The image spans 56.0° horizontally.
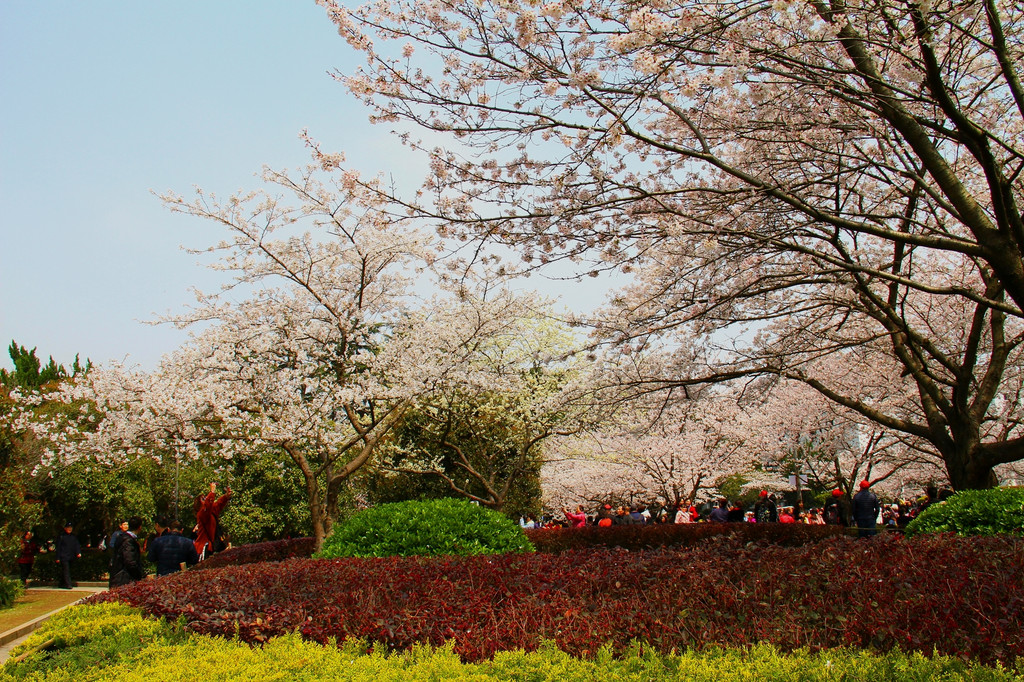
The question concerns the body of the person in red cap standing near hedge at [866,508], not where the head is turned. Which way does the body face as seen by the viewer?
away from the camera

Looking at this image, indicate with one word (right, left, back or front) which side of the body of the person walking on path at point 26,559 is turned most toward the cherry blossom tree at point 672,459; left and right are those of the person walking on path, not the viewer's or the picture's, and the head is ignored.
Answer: left

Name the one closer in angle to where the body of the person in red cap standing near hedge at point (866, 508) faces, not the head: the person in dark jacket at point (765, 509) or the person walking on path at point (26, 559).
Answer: the person in dark jacket

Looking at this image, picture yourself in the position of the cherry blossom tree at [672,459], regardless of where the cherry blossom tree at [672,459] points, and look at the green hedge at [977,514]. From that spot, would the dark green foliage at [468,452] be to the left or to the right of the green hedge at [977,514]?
right

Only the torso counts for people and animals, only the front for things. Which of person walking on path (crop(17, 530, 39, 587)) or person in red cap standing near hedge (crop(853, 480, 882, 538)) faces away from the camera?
person in red cap standing near hedge (crop(853, 480, 882, 538))

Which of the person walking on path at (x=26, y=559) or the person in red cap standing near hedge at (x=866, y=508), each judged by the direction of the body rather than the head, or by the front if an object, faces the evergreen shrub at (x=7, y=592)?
the person walking on path at (x=26, y=559)

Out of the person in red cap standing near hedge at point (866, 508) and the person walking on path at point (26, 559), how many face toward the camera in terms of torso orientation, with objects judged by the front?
1

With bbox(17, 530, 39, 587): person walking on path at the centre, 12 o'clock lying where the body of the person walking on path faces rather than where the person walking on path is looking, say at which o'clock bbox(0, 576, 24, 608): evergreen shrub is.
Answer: The evergreen shrub is roughly at 12 o'clock from the person walking on path.

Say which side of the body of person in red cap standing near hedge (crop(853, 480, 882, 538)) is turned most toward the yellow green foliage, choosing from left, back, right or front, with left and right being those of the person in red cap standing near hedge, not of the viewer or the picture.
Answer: back

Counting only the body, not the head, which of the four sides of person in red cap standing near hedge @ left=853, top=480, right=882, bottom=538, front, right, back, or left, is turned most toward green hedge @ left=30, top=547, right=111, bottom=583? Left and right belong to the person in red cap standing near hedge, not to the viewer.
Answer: left

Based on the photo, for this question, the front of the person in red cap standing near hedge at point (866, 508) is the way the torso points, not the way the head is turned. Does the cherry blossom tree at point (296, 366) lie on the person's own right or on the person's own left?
on the person's own left

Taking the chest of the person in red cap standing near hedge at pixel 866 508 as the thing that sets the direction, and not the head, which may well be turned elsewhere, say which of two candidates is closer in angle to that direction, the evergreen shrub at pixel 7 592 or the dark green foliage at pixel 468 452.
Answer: the dark green foliage
